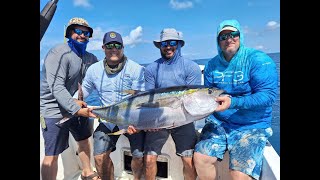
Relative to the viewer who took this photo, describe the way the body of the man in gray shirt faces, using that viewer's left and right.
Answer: facing the viewer and to the right of the viewer

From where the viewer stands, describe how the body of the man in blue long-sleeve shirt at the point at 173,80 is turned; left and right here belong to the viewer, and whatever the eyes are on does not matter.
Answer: facing the viewer

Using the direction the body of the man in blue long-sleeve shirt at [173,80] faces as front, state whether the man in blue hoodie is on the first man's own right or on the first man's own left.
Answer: on the first man's own left

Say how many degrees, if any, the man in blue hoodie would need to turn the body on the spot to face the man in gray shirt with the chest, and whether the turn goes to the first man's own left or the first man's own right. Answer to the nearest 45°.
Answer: approximately 45° to the first man's own right

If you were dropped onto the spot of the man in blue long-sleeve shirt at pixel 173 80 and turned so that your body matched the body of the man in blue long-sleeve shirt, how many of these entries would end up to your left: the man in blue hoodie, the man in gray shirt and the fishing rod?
1

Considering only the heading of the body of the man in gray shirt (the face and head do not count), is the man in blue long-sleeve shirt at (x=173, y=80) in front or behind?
in front

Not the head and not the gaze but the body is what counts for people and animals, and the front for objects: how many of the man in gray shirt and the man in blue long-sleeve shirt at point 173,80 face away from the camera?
0

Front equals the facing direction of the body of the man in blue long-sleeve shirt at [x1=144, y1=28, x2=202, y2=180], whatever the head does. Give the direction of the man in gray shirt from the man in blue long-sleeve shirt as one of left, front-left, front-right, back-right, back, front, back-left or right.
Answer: right

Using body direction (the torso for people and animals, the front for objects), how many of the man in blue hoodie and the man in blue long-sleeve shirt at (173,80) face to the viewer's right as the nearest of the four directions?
0

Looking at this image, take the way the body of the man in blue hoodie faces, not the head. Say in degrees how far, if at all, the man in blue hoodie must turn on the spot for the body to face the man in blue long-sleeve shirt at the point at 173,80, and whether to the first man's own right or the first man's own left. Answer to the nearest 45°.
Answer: approximately 45° to the first man's own right

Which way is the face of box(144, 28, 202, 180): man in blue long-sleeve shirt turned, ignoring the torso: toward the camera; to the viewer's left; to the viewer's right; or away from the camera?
toward the camera

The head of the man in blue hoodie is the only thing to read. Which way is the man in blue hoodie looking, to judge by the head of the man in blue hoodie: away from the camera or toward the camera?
toward the camera

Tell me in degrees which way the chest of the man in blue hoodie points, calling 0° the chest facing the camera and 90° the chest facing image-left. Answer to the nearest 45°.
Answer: approximately 45°
